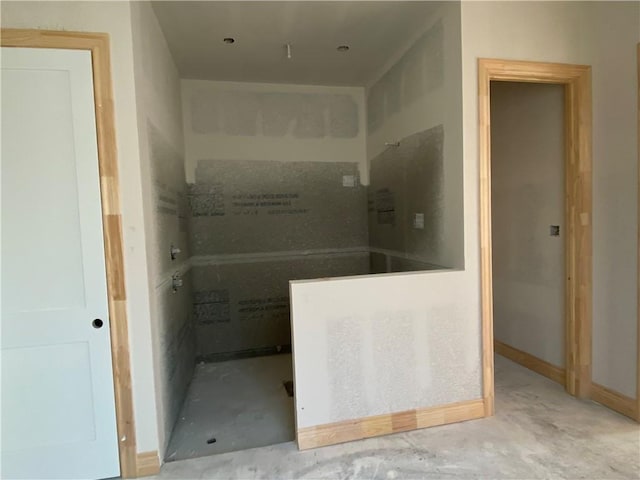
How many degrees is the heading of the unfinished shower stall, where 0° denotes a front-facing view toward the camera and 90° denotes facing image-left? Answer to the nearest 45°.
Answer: approximately 0°

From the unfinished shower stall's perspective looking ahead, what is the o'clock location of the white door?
The white door is roughly at 1 o'clock from the unfinished shower stall.
